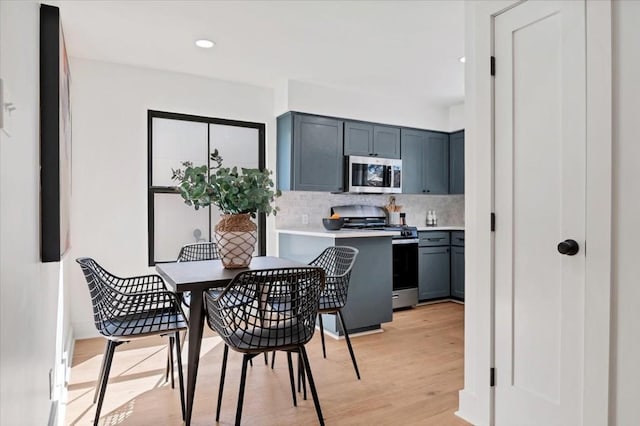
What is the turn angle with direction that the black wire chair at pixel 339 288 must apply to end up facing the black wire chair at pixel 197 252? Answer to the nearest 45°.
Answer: approximately 90° to its right

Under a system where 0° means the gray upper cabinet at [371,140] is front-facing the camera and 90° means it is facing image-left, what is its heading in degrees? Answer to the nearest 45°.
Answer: approximately 315°

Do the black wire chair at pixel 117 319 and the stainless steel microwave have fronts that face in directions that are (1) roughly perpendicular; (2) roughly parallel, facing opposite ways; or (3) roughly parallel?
roughly perpendicular

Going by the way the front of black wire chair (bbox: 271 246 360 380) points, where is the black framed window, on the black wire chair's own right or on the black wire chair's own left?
on the black wire chair's own right

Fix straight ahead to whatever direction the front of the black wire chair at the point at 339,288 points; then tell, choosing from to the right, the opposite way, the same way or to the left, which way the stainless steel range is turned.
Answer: to the left

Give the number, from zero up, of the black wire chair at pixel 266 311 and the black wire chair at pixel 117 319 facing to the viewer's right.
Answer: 1

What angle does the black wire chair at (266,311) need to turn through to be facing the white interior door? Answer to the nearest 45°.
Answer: approximately 135° to its right

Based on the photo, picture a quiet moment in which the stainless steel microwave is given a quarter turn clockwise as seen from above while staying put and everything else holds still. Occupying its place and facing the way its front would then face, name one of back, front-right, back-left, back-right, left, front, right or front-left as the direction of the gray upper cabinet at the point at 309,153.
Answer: front

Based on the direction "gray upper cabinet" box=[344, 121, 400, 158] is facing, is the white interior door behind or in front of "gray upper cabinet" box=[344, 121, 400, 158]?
in front

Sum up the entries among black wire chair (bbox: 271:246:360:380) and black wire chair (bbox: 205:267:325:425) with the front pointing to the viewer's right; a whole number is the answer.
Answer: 0

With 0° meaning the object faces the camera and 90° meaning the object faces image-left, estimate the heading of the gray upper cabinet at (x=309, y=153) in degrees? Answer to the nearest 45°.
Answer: approximately 315°

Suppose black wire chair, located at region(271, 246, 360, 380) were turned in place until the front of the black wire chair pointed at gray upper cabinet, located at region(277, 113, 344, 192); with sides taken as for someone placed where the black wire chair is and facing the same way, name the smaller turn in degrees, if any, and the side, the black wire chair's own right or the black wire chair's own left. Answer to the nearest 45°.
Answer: approximately 135° to the black wire chair's own right

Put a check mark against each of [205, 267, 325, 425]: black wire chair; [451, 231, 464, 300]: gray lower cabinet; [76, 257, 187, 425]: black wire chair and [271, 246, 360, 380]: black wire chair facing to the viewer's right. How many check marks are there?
1

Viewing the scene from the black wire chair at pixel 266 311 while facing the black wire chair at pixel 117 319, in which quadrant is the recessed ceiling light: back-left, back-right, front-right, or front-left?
front-right

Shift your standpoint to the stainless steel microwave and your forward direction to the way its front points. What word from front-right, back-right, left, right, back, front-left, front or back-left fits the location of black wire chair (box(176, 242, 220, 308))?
right

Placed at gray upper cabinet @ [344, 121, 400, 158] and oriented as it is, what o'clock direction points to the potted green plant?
The potted green plant is roughly at 2 o'clock from the gray upper cabinet.

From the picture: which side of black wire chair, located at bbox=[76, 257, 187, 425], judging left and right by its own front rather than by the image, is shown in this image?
right

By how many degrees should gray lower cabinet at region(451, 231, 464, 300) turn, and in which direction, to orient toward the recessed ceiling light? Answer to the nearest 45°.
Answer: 0° — it already faces it
